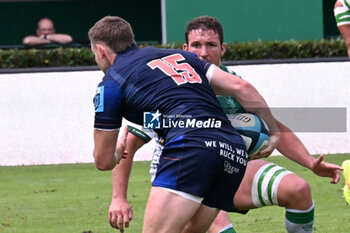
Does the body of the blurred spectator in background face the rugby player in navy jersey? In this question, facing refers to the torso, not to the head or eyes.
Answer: yes

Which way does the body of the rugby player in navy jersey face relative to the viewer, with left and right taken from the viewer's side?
facing away from the viewer and to the left of the viewer

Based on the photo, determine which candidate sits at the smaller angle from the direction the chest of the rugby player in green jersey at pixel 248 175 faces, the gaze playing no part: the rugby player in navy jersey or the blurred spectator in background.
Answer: the rugby player in navy jersey

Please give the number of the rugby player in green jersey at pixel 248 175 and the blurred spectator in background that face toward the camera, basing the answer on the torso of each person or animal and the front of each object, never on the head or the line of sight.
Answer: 2

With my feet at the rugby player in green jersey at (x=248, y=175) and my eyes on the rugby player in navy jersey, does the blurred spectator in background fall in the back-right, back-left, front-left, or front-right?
back-right

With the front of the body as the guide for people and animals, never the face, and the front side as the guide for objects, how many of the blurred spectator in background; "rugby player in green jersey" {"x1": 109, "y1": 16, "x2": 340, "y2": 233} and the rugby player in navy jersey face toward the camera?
2

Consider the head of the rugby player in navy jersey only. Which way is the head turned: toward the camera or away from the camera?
away from the camera

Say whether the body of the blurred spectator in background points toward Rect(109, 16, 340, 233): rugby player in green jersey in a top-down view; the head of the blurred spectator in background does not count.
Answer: yes

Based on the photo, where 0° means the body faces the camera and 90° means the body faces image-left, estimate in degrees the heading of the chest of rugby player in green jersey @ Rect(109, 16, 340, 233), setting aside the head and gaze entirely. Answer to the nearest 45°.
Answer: approximately 0°
